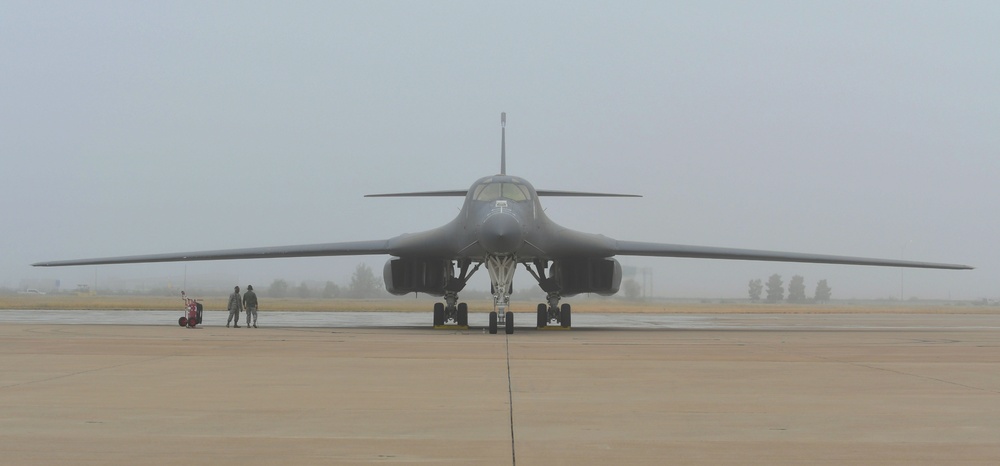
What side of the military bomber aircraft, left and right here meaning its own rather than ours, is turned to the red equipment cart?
right

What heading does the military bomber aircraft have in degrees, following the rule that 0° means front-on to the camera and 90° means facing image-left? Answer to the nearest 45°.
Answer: approximately 0°
